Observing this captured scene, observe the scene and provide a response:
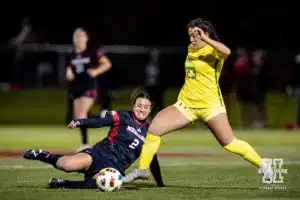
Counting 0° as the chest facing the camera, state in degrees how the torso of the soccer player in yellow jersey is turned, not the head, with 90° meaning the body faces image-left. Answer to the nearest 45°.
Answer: approximately 45°

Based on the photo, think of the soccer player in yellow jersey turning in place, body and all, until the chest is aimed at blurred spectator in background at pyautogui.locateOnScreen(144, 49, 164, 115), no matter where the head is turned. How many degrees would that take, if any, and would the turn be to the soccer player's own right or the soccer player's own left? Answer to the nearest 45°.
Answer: approximately 135° to the soccer player's own right

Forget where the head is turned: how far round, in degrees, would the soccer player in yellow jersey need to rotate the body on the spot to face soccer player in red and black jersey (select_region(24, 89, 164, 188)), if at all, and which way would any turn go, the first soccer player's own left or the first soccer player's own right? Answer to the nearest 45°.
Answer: approximately 45° to the first soccer player's own right

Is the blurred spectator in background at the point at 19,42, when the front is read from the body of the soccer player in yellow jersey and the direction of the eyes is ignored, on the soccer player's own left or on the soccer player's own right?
on the soccer player's own right

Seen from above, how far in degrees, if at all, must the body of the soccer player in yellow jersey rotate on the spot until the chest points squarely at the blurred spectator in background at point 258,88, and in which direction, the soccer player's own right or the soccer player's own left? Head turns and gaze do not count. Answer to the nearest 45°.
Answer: approximately 135° to the soccer player's own right

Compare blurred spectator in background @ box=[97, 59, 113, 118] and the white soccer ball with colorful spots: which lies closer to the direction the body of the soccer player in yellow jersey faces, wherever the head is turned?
the white soccer ball with colorful spots

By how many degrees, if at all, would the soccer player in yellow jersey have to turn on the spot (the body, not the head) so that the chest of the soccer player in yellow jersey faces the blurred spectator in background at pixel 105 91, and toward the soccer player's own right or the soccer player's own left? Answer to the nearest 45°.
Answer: approximately 135° to the soccer player's own right

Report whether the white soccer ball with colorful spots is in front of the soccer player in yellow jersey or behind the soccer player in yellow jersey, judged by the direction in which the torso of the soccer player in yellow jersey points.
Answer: in front

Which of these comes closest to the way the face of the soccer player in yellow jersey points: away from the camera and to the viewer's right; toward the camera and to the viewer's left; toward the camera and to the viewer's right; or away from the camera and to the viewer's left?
toward the camera and to the viewer's left

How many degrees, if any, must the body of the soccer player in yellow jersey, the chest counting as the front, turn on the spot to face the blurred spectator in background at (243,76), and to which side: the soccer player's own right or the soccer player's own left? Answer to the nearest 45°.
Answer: approximately 135° to the soccer player's own right
